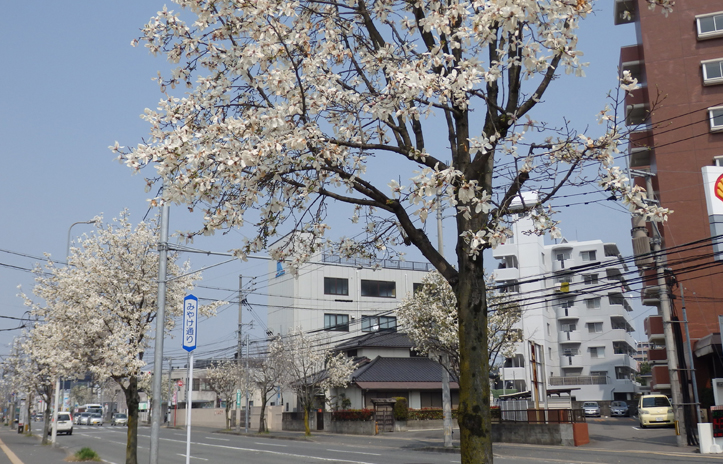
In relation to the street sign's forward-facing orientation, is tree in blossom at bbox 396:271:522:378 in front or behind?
behind

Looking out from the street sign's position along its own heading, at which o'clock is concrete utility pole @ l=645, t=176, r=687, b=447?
The concrete utility pole is roughly at 8 o'clock from the street sign.

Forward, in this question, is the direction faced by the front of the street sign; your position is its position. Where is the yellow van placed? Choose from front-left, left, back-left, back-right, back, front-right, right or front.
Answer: back-left

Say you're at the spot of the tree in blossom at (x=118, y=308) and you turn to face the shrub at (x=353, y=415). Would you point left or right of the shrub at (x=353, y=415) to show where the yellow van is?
right

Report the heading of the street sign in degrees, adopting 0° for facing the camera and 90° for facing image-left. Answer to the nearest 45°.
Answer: approximately 0°
